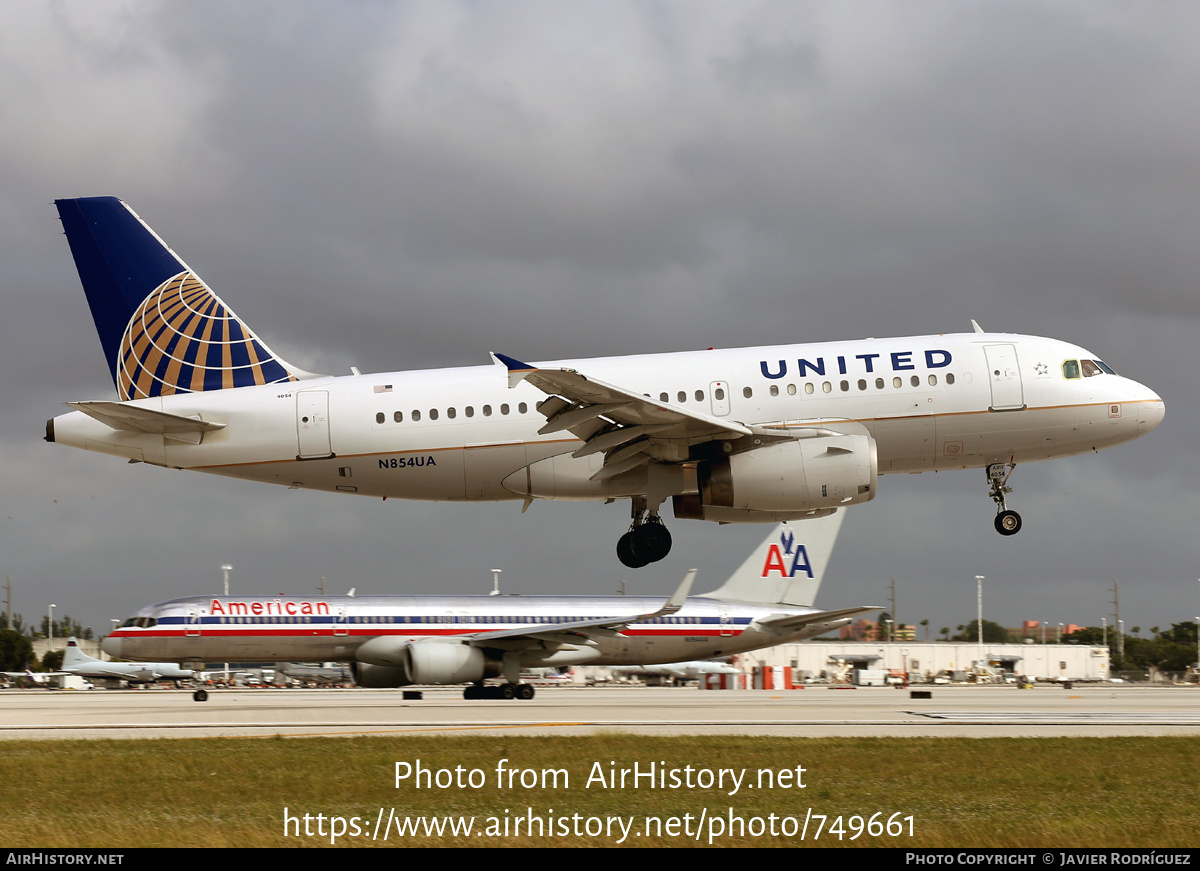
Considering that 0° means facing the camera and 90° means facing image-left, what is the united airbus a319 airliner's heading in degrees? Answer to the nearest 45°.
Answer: approximately 270°
